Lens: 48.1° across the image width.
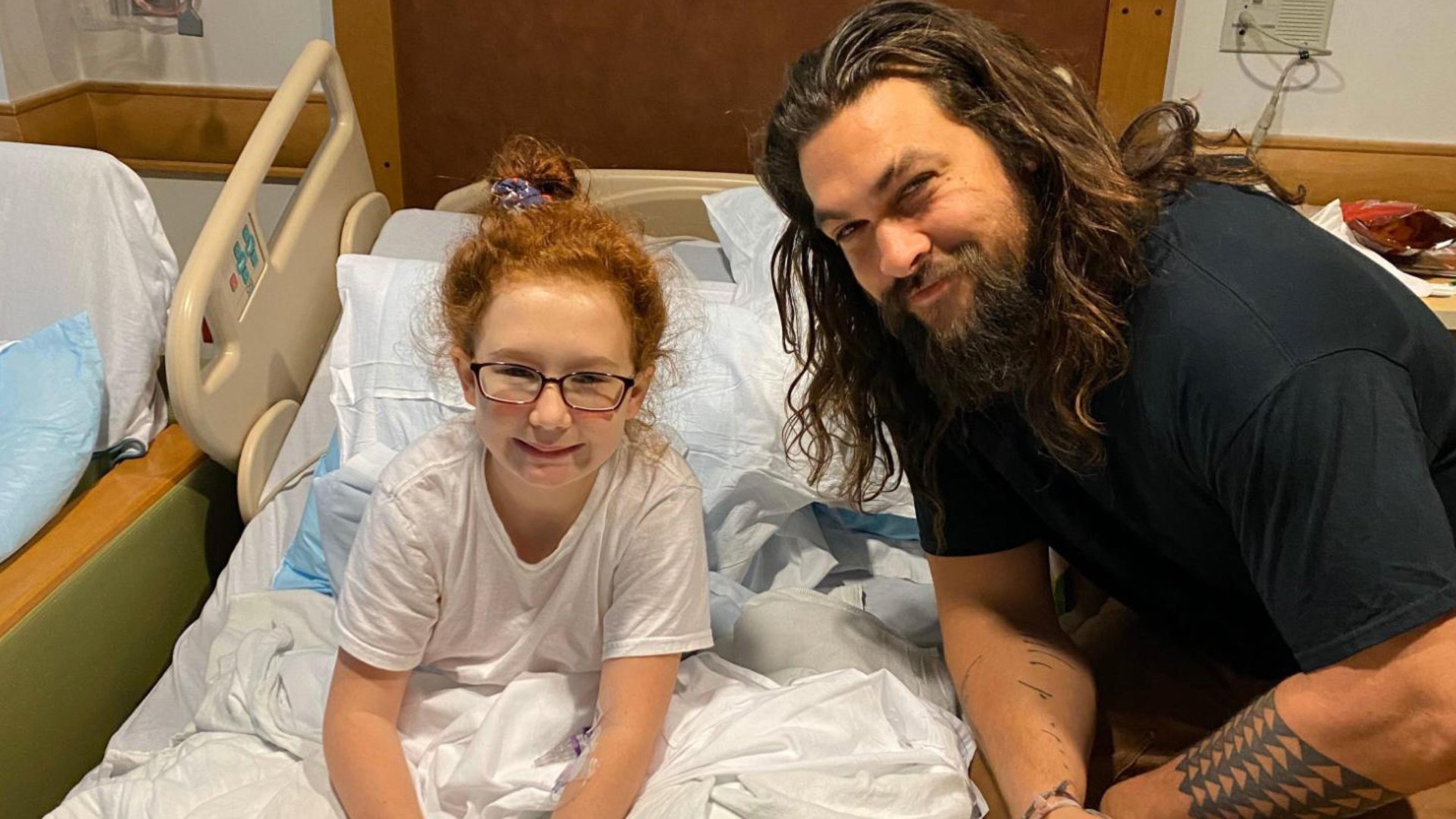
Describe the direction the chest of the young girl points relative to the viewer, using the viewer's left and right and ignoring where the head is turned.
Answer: facing the viewer

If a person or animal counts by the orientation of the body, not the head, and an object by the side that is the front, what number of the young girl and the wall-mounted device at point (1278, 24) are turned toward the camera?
2

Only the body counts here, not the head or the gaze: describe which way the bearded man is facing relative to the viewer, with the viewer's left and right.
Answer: facing the viewer and to the left of the viewer

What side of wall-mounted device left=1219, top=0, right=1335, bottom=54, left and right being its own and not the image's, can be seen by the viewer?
front

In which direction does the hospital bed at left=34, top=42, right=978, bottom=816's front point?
toward the camera

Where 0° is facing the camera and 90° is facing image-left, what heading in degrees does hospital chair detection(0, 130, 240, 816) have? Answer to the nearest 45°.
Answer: approximately 45°

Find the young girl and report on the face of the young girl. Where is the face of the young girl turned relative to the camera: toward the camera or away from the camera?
toward the camera

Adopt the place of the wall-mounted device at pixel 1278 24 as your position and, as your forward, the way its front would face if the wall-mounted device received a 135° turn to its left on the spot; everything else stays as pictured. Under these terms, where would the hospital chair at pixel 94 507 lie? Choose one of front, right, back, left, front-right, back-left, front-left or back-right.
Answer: back

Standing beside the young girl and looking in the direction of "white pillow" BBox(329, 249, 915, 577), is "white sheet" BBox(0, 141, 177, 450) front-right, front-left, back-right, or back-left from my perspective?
front-left

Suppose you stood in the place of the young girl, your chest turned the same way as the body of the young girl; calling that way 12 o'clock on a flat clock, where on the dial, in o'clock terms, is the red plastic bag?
The red plastic bag is roughly at 8 o'clock from the young girl.

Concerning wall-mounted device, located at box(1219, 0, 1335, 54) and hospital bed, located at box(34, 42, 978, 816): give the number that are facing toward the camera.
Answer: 2

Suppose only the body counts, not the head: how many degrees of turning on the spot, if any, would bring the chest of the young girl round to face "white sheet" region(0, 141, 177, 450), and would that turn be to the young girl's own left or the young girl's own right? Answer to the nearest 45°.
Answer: approximately 135° to the young girl's own right
